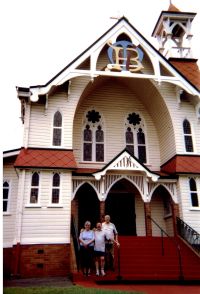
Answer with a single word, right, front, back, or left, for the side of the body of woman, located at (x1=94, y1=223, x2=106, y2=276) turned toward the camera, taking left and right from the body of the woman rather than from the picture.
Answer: front

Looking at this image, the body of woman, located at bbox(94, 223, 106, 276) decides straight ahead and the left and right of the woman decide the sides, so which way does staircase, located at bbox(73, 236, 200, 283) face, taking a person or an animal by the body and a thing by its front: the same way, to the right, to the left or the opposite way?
the same way

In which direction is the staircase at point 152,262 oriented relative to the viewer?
toward the camera

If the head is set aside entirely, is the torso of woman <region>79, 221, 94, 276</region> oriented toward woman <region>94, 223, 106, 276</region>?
no

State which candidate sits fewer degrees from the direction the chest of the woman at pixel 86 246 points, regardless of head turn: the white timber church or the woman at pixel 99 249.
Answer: the woman

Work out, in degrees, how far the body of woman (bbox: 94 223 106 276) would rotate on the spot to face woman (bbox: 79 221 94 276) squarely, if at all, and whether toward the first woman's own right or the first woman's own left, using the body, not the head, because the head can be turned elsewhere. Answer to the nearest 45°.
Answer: approximately 135° to the first woman's own right

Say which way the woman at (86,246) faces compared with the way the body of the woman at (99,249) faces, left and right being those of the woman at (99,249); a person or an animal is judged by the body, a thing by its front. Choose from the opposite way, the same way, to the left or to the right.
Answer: the same way

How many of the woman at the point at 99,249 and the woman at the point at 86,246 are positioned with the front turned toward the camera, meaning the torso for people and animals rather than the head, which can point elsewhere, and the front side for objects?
2

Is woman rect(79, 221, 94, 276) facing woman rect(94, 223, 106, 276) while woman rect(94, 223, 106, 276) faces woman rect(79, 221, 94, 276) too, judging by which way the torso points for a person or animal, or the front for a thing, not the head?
no
